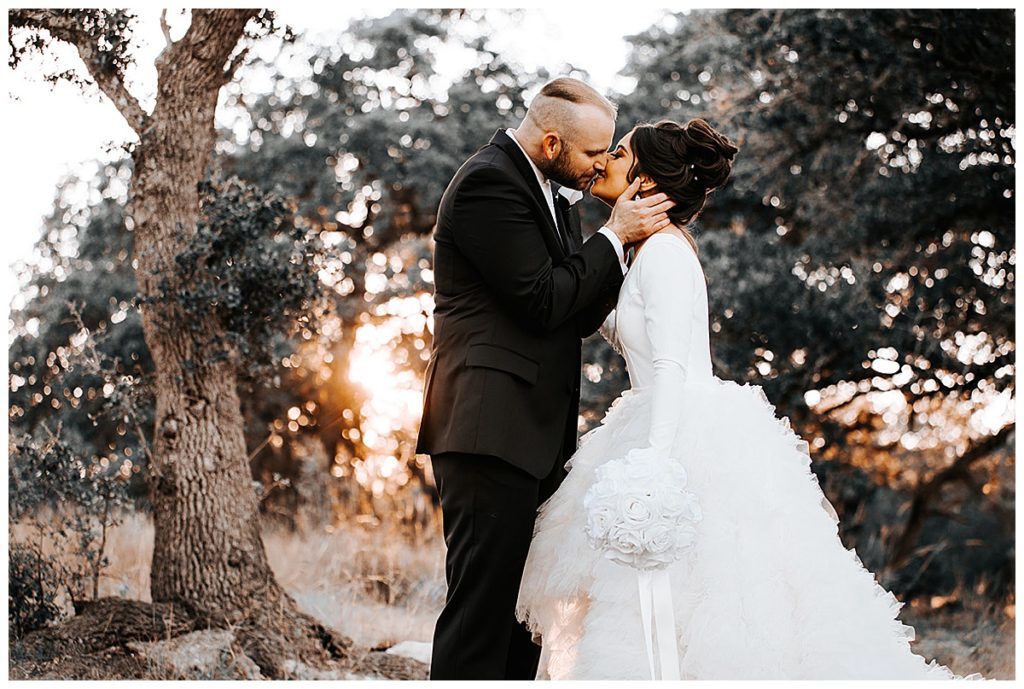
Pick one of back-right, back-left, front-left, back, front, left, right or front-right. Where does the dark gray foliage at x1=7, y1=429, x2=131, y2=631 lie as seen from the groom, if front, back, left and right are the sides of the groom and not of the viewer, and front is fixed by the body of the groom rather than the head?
back-left

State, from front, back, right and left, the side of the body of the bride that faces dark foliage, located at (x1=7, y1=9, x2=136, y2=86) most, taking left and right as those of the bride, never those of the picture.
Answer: front

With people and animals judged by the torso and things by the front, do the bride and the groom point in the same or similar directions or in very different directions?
very different directions

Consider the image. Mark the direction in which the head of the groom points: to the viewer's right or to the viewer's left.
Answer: to the viewer's right

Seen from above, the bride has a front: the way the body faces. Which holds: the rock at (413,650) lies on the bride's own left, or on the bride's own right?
on the bride's own right

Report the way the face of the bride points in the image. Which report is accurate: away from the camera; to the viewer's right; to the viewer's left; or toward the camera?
to the viewer's left

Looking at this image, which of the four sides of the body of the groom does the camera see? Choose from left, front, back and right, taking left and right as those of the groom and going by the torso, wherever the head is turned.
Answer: right

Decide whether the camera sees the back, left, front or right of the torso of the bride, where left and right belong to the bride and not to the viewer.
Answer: left

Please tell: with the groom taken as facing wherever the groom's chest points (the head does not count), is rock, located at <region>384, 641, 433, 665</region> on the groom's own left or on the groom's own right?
on the groom's own left
